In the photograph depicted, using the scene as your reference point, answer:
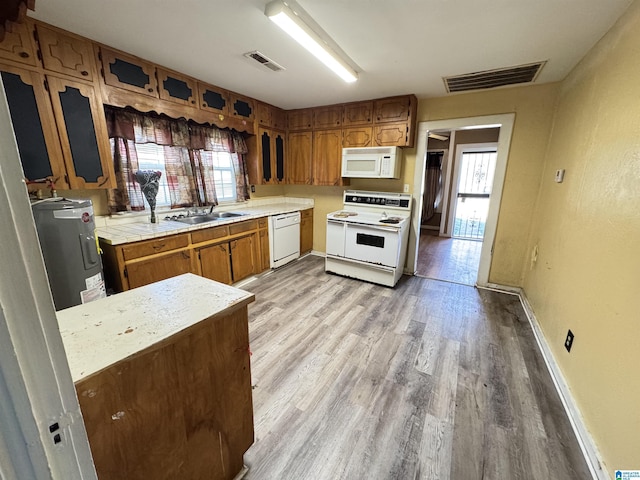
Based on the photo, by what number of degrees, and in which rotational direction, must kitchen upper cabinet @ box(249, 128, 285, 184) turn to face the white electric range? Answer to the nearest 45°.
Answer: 0° — it already faces it

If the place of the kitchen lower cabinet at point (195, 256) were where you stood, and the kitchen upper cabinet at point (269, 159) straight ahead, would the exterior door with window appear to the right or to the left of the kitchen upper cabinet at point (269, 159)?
right

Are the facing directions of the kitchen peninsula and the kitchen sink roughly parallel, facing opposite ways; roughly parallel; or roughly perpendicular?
roughly perpendicular

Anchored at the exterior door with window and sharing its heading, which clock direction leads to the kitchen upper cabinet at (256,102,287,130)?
The kitchen upper cabinet is roughly at 1 o'clock from the exterior door with window.

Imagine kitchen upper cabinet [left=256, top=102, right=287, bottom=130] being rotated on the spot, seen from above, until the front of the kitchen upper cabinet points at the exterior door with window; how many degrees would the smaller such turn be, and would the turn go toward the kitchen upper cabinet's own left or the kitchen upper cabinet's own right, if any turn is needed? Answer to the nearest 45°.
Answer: approximately 45° to the kitchen upper cabinet's own left

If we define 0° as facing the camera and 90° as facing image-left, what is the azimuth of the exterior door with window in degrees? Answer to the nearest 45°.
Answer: approximately 0°

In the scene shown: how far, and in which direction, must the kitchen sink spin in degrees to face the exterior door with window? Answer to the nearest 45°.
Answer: approximately 45° to its left

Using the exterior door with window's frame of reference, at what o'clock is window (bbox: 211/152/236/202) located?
The window is roughly at 1 o'clock from the exterior door with window.
